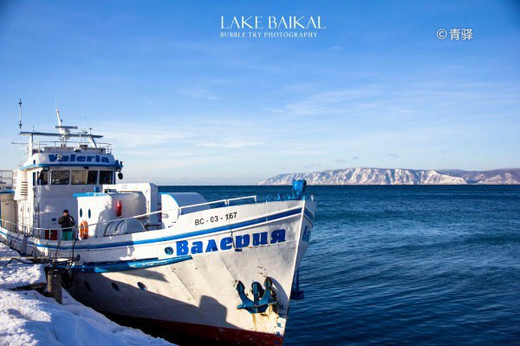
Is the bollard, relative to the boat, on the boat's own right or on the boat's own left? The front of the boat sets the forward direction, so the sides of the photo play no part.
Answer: on the boat's own right

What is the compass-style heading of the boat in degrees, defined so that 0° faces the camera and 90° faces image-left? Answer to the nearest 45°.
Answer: approximately 315°
